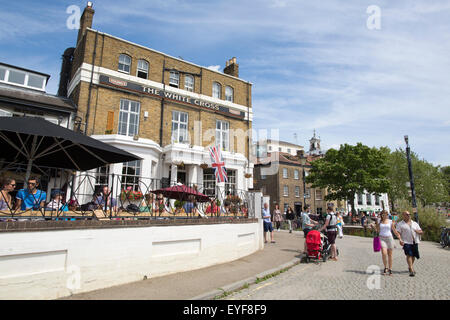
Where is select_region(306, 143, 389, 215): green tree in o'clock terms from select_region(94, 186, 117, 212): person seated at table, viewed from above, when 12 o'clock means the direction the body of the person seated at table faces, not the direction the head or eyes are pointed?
The green tree is roughly at 8 o'clock from the person seated at table.

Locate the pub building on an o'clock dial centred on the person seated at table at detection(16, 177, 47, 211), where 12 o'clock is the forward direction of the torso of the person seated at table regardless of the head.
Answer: The pub building is roughly at 7 o'clock from the person seated at table.

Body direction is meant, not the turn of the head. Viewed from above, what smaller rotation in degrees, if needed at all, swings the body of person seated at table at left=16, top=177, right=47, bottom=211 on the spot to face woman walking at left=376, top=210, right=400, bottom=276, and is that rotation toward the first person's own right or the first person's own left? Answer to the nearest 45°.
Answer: approximately 90° to the first person's own left

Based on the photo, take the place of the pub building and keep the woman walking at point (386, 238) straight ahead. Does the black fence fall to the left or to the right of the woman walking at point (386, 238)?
right

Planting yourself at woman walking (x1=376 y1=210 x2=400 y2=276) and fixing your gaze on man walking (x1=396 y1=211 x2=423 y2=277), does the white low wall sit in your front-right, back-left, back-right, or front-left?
back-right

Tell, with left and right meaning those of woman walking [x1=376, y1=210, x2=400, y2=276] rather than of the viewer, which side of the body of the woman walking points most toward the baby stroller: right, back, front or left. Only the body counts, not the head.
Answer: right

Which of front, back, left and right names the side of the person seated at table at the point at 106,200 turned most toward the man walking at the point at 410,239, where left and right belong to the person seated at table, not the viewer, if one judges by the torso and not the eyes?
left

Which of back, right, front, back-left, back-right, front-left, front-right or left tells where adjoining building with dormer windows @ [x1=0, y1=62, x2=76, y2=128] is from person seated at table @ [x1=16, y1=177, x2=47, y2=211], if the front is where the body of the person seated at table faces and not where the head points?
back
